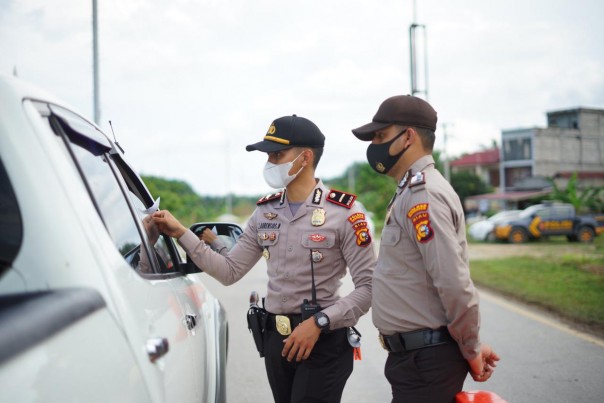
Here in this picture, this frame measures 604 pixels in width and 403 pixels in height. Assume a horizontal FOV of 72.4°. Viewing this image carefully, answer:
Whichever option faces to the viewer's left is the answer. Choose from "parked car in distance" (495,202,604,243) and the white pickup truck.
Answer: the parked car in distance

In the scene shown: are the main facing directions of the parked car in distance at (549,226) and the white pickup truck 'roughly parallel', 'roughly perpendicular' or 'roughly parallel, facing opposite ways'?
roughly perpendicular

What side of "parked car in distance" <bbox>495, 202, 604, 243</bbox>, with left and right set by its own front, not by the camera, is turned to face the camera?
left

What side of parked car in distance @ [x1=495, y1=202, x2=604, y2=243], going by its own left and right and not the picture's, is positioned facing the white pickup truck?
left

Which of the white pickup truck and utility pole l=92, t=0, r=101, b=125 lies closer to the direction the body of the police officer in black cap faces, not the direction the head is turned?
the white pickup truck

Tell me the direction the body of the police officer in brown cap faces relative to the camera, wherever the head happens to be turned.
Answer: to the viewer's left

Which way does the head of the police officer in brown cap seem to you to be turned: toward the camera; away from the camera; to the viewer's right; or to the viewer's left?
to the viewer's left

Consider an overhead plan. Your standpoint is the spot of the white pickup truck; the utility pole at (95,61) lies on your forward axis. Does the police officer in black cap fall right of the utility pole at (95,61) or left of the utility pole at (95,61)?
right
